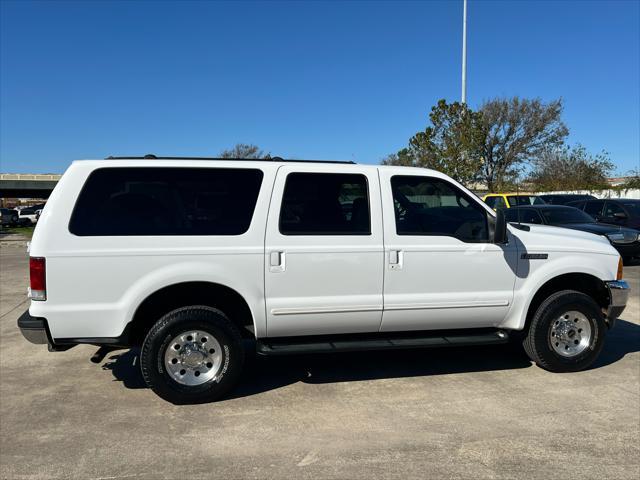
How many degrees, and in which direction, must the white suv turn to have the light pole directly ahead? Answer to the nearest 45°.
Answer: approximately 90° to its left

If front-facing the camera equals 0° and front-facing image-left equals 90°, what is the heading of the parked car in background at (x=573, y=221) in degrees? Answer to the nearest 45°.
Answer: approximately 315°

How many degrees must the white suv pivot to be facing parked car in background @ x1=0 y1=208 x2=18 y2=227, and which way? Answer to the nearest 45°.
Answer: approximately 135° to its left

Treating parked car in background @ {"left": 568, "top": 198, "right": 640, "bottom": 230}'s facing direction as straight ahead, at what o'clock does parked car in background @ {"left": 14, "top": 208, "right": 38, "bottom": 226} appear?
parked car in background @ {"left": 14, "top": 208, "right": 38, "bottom": 226} is roughly at 5 o'clock from parked car in background @ {"left": 568, "top": 198, "right": 640, "bottom": 230}.

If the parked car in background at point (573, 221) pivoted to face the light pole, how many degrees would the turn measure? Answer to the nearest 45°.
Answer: approximately 135° to its left

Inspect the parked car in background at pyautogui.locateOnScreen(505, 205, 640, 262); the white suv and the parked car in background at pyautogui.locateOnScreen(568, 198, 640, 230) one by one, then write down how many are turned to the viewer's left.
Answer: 0

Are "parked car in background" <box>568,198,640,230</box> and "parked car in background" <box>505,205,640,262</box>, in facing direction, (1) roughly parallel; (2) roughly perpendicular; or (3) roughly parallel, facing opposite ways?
roughly parallel

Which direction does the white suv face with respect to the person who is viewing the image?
facing to the right of the viewer

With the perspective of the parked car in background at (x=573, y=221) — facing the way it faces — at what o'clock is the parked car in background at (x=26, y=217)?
the parked car in background at (x=26, y=217) is roughly at 5 o'clock from the parked car in background at (x=573, y=221).

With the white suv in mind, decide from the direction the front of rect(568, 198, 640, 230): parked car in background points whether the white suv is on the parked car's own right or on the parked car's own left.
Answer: on the parked car's own right

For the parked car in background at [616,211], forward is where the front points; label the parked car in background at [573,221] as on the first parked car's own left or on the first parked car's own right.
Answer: on the first parked car's own right
